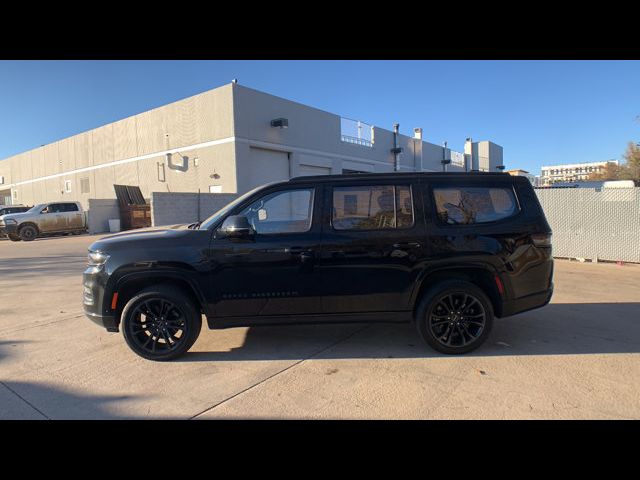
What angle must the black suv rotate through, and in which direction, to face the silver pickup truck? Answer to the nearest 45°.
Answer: approximately 45° to its right

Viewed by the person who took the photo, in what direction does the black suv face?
facing to the left of the viewer

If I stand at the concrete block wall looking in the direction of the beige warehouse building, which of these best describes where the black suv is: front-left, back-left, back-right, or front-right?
back-right

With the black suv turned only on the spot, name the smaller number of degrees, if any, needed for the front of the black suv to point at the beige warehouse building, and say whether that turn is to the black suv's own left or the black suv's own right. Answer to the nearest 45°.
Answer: approximately 90° to the black suv's own right

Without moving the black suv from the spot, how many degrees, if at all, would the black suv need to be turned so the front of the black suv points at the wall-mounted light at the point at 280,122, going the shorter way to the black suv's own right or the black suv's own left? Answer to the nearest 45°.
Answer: approximately 90° to the black suv's own right
